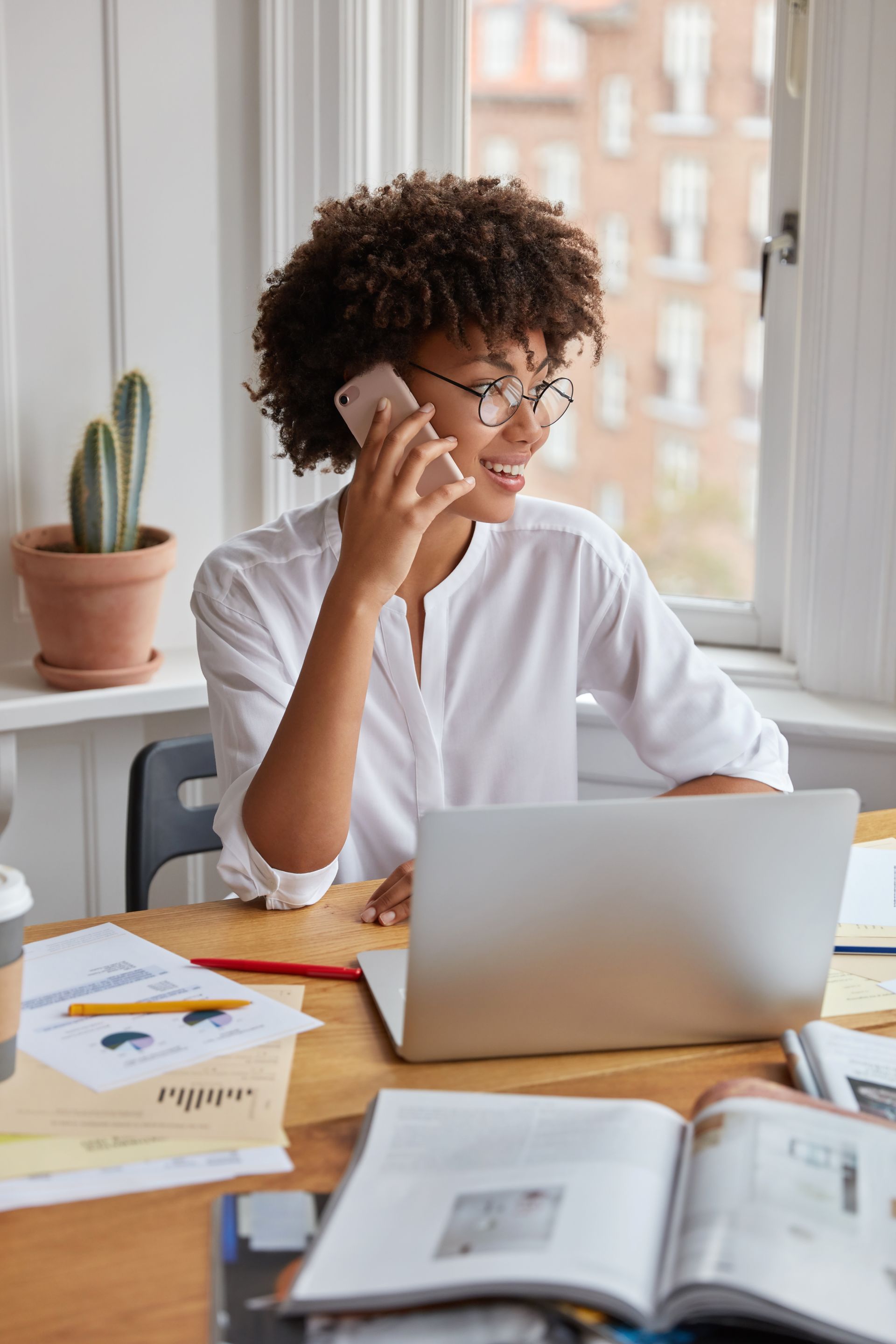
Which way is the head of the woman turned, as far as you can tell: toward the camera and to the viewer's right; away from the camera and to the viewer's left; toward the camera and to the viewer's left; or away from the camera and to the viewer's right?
toward the camera and to the viewer's right

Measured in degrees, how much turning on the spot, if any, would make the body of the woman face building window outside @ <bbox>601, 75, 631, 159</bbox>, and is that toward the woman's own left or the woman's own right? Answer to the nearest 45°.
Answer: approximately 180°

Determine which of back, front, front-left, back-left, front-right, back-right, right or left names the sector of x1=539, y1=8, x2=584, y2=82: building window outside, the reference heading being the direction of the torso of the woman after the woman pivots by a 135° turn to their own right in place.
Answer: front-right

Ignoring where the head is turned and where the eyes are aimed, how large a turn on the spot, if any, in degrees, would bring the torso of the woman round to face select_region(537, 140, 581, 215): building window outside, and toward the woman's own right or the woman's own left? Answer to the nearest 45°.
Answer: approximately 180°

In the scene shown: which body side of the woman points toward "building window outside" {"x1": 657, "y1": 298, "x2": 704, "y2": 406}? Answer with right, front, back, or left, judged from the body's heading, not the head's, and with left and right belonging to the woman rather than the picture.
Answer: back

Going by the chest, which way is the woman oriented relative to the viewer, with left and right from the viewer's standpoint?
facing the viewer

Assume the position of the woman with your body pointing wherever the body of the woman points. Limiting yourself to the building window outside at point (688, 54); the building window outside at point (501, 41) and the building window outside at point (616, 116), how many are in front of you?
0

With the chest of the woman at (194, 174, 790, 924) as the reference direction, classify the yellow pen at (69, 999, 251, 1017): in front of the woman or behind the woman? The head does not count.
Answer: in front

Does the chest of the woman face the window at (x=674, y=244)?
no

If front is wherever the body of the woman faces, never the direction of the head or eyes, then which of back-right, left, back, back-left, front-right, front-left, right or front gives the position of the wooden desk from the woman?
front

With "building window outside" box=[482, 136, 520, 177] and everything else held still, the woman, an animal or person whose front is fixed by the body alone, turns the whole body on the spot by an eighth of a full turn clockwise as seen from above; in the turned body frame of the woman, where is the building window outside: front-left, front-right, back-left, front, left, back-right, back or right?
back-right

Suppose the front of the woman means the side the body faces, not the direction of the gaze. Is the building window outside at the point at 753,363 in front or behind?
behind
